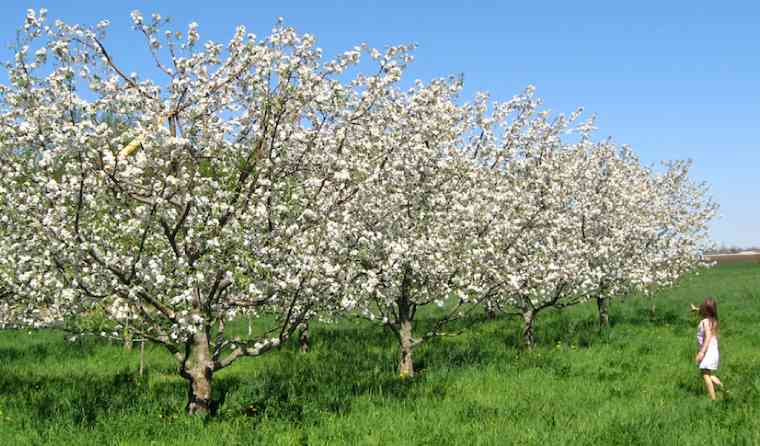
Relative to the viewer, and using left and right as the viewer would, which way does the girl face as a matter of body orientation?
facing away from the viewer and to the left of the viewer

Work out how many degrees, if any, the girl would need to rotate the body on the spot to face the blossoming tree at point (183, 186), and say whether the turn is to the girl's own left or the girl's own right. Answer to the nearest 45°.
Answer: approximately 90° to the girl's own left
